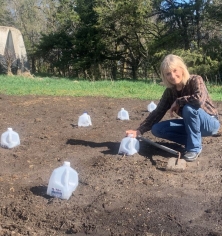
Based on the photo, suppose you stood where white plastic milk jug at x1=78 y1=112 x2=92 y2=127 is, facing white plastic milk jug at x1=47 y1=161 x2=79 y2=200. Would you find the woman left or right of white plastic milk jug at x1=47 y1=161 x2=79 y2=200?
left

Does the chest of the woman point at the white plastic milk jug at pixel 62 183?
yes

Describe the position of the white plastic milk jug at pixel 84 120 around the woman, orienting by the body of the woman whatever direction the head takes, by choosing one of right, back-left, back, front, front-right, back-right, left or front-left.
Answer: right

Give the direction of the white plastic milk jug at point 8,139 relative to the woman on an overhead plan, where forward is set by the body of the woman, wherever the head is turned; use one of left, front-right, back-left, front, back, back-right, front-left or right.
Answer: front-right

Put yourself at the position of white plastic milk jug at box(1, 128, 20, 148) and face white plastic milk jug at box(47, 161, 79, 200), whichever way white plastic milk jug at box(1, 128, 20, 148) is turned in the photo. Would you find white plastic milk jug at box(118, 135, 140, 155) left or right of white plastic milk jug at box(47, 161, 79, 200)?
left

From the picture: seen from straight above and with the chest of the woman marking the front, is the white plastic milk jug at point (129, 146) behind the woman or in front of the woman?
in front

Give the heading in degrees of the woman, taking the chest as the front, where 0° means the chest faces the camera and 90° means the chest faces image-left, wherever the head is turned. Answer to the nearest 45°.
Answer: approximately 45°
